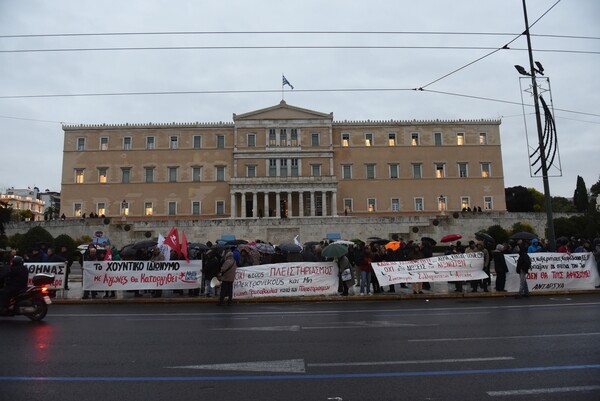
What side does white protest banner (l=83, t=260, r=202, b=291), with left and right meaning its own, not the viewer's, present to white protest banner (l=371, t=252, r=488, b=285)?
left

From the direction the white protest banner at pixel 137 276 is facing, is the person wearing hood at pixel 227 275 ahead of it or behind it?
ahead

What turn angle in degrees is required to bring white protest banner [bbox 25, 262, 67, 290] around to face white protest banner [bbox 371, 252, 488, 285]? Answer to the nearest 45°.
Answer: approximately 45° to its left

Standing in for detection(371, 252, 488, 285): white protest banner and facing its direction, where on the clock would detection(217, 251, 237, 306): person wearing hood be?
The person wearing hood is roughly at 2 o'clock from the white protest banner.

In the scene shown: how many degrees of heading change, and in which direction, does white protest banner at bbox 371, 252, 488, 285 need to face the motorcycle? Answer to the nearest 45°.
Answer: approximately 45° to its right

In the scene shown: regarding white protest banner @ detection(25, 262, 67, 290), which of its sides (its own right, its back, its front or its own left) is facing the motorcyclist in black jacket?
front

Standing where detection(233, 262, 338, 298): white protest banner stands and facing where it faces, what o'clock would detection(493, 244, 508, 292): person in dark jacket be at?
The person in dark jacket is roughly at 9 o'clock from the white protest banner.

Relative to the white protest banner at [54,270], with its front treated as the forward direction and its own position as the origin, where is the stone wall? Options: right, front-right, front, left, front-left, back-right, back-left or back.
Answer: back-left
